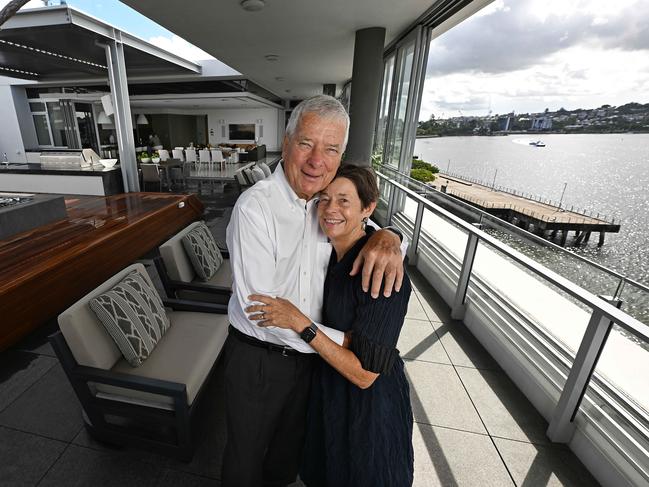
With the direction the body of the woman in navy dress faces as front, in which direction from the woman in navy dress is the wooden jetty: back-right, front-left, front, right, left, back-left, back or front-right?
back

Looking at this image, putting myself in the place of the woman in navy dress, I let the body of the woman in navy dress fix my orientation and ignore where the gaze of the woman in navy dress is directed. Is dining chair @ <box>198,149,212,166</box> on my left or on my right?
on my right

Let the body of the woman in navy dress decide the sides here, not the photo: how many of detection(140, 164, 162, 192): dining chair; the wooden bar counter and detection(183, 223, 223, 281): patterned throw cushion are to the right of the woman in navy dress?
3

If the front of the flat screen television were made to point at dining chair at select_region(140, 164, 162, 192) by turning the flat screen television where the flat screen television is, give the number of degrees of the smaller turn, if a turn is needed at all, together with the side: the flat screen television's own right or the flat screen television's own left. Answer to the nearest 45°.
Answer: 0° — it already faces it

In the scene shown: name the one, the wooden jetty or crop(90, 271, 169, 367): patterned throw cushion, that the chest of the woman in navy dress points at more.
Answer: the patterned throw cushion

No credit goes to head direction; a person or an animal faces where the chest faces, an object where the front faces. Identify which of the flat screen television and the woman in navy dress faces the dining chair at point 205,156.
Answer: the flat screen television

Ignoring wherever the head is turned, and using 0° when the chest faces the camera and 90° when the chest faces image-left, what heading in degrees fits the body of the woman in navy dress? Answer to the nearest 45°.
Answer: approximately 45°

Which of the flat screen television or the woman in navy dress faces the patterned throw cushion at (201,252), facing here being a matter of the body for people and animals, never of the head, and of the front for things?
the flat screen television

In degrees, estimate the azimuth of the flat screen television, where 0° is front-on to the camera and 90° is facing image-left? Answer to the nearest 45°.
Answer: approximately 0°

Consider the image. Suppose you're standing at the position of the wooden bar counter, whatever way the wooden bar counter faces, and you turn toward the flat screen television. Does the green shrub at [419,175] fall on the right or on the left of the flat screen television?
right

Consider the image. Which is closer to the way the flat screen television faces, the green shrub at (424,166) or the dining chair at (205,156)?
the dining chair

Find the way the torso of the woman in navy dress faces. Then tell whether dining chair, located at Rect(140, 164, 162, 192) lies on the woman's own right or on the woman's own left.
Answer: on the woman's own right

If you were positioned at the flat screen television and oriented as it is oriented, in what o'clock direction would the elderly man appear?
The elderly man is roughly at 12 o'clock from the flat screen television.

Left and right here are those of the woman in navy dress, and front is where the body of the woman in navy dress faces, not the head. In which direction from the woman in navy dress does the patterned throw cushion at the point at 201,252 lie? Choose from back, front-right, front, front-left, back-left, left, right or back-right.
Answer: right
